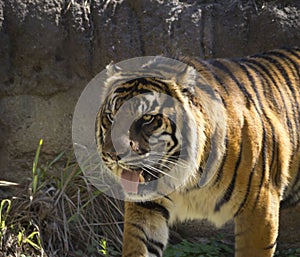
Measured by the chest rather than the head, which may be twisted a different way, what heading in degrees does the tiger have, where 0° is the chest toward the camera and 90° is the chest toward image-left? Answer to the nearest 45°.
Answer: approximately 45°
